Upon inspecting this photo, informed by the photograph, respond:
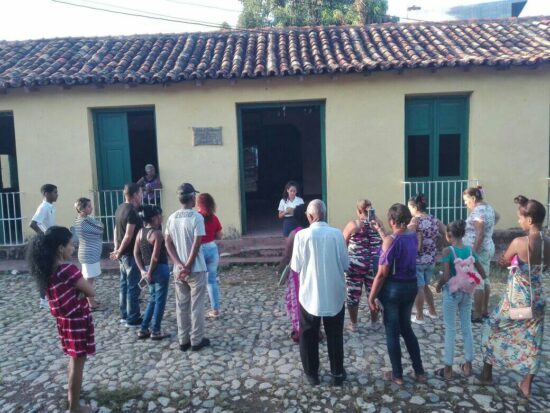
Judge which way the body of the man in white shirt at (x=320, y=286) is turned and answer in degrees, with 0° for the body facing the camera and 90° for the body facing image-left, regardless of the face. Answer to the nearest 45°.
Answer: approximately 180°

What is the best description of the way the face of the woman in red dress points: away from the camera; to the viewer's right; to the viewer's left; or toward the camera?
to the viewer's right

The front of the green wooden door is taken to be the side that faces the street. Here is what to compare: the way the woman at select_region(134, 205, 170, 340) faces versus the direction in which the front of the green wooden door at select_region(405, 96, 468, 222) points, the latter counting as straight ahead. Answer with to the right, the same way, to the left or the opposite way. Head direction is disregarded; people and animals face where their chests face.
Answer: the opposite way

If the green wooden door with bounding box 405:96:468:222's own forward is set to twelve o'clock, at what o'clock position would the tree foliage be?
The tree foliage is roughly at 5 o'clock from the green wooden door.

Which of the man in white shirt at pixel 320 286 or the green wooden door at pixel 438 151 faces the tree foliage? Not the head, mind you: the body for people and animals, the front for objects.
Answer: the man in white shirt

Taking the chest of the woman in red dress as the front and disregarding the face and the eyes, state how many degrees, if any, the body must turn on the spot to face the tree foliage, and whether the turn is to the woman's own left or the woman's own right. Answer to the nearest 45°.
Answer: approximately 45° to the woman's own left

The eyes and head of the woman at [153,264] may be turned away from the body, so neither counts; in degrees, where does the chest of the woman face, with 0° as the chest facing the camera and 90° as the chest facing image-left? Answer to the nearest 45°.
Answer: approximately 225°

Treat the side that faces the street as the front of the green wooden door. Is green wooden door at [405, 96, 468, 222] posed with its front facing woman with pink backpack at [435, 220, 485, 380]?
yes

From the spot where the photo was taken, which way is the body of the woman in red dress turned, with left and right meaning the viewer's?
facing to the right of the viewer

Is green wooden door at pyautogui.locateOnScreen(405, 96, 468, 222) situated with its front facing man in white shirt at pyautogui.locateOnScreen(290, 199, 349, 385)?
yes

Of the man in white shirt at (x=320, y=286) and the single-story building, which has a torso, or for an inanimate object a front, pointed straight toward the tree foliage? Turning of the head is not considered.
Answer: the man in white shirt
